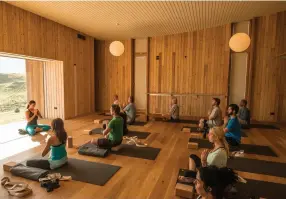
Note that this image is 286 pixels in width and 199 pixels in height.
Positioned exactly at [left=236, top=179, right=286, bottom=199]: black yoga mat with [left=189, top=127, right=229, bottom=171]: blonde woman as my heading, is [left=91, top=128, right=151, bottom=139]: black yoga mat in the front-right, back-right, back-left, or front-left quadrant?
front-right

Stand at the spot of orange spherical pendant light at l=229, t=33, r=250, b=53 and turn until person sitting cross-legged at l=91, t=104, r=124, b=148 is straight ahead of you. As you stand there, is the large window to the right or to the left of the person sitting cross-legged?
right

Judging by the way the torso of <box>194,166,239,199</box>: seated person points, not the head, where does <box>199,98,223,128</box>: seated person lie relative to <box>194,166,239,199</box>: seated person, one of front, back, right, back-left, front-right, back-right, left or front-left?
right

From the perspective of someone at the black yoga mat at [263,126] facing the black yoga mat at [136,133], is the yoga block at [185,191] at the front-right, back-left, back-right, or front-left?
front-left

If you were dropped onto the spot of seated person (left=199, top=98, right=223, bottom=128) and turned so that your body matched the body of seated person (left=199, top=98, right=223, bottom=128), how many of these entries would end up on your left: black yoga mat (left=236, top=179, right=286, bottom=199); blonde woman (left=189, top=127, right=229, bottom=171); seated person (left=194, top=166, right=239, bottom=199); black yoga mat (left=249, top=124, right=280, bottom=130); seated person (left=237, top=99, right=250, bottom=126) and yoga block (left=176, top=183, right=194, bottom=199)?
4

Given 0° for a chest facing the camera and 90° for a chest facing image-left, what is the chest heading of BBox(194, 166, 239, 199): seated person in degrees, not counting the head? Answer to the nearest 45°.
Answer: approximately 90°

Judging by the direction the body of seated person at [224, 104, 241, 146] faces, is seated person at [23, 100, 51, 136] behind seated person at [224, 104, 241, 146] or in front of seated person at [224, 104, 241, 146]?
in front

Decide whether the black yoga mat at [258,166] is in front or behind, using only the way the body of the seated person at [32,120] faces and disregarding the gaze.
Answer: in front

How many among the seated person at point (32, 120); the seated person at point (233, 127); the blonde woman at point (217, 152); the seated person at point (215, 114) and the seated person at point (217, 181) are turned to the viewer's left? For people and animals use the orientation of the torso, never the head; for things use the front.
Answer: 4

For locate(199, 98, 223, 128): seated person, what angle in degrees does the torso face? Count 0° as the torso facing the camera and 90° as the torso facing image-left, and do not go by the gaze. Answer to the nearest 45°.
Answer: approximately 90°

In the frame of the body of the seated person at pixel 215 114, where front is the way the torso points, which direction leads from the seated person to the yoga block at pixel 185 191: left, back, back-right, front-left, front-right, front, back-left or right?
left

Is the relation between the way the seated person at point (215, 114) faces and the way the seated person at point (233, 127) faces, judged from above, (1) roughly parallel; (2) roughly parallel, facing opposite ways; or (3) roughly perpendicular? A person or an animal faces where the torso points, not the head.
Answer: roughly parallel

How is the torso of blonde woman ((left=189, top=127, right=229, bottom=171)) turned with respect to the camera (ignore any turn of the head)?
to the viewer's left

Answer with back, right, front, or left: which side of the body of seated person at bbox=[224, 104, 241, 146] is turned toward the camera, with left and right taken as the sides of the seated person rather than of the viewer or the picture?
left

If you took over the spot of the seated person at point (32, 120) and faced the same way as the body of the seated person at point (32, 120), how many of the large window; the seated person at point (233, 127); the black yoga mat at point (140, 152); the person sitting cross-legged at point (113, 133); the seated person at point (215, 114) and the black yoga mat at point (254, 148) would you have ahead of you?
5

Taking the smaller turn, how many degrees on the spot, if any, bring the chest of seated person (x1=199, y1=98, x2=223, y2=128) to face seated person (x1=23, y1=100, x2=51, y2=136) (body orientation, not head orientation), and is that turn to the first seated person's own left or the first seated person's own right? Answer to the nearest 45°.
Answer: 0° — they already face them
